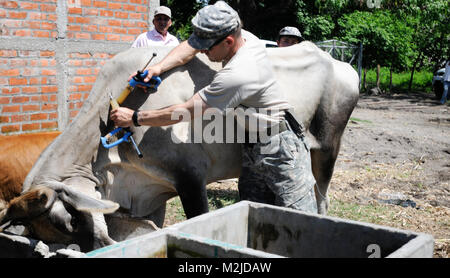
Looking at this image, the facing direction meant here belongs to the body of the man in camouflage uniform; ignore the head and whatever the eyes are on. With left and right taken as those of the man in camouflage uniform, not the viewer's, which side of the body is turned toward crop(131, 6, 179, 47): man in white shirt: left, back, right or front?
right

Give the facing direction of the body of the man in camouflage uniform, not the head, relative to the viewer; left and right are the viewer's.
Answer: facing to the left of the viewer

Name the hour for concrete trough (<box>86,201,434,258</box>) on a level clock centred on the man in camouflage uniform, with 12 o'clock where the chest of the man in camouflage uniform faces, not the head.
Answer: The concrete trough is roughly at 9 o'clock from the man in camouflage uniform.

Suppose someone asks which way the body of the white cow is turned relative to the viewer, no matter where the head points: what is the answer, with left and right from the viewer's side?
facing the viewer and to the left of the viewer

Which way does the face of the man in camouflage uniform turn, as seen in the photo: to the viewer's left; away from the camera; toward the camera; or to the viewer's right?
to the viewer's left

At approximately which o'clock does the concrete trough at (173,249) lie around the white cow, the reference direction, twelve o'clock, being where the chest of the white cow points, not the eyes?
The concrete trough is roughly at 10 o'clock from the white cow.

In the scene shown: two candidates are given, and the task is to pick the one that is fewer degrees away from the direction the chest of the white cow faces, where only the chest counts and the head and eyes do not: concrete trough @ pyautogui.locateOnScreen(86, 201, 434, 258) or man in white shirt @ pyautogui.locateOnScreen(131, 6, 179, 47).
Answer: the concrete trough

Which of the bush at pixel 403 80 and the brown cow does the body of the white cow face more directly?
the brown cow

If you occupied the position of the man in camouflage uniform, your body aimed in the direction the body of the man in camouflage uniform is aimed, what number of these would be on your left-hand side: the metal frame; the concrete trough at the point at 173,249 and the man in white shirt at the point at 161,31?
1

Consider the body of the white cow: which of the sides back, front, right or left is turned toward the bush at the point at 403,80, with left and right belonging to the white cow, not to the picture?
back

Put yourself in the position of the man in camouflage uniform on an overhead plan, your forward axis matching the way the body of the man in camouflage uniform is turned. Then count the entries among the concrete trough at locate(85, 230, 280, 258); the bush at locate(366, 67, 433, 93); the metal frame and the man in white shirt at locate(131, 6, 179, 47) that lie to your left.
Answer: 1

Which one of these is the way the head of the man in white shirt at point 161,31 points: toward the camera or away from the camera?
toward the camera

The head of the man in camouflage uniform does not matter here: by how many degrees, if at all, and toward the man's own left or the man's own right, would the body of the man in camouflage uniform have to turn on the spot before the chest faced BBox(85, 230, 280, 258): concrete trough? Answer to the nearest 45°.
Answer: approximately 90° to the man's own left

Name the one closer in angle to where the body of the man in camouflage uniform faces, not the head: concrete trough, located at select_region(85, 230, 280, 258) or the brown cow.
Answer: the brown cow

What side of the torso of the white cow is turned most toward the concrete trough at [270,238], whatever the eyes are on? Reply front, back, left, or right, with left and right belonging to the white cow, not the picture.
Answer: left
